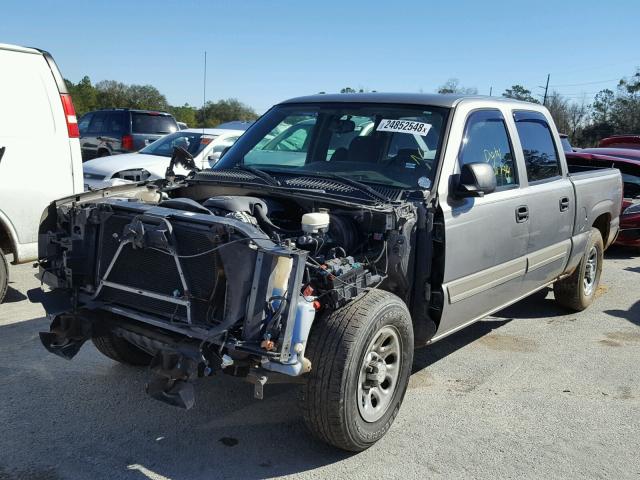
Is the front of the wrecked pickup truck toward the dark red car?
no

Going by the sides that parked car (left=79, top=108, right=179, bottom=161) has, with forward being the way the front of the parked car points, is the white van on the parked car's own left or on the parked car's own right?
on the parked car's own left

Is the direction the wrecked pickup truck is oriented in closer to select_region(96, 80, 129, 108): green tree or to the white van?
the white van

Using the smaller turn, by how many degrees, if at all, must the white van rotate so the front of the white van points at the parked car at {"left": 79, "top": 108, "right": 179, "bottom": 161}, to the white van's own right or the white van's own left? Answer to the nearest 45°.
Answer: approximately 90° to the white van's own right

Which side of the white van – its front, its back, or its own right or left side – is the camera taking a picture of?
left

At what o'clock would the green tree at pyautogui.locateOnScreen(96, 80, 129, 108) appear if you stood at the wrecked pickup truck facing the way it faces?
The green tree is roughly at 4 o'clock from the wrecked pickup truck.

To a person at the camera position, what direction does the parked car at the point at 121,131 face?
facing away from the viewer and to the left of the viewer

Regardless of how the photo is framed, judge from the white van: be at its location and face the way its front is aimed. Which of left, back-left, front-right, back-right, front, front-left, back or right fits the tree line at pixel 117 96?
right

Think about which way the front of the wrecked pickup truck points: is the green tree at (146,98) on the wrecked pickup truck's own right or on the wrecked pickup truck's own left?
on the wrecked pickup truck's own right

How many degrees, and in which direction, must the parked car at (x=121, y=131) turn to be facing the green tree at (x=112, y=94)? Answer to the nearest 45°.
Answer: approximately 45° to its right

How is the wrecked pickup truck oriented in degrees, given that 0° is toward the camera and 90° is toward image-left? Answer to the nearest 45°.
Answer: approximately 45°

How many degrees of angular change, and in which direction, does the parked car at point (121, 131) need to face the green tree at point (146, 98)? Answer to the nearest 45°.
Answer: approximately 45° to its right

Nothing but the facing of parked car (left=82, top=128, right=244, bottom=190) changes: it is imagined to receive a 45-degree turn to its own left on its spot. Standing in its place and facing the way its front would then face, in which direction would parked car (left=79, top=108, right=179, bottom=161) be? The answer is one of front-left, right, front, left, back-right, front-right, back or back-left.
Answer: back

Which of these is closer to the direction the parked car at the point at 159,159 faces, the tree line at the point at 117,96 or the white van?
the white van
